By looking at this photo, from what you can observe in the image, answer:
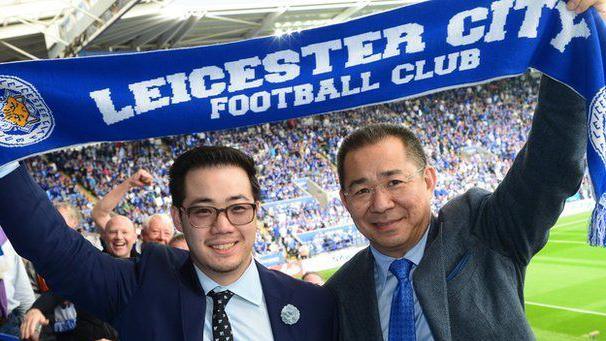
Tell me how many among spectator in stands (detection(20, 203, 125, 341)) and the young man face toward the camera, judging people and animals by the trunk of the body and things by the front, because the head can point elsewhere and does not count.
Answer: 2

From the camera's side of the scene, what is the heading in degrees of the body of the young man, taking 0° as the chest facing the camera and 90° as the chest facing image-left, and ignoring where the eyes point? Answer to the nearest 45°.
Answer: approximately 0°

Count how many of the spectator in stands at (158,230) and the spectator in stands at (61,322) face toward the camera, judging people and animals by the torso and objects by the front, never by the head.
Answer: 2

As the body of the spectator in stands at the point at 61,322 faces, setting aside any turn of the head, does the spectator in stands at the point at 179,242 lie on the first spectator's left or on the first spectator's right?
on the first spectator's left

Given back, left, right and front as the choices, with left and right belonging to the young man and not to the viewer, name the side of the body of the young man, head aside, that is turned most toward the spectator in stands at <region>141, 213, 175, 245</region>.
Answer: back

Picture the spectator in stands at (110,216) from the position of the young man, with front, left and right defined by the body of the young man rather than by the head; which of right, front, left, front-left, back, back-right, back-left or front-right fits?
back

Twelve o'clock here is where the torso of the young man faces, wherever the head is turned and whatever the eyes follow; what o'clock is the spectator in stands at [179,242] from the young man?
The spectator in stands is roughly at 6 o'clock from the young man.

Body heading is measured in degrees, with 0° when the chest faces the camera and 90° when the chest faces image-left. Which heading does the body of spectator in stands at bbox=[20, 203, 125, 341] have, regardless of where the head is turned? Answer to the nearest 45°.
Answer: approximately 0°

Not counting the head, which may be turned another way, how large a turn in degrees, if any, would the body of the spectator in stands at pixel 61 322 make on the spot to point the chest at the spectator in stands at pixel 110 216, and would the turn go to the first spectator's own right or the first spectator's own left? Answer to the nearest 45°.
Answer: approximately 135° to the first spectator's own left

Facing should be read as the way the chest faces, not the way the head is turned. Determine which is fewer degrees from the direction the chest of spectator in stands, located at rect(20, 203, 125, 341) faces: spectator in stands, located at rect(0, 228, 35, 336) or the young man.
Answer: the young man
